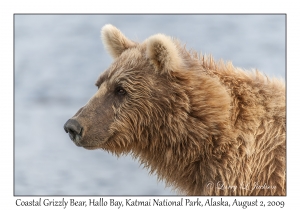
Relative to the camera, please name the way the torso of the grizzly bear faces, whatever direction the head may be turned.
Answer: to the viewer's left
